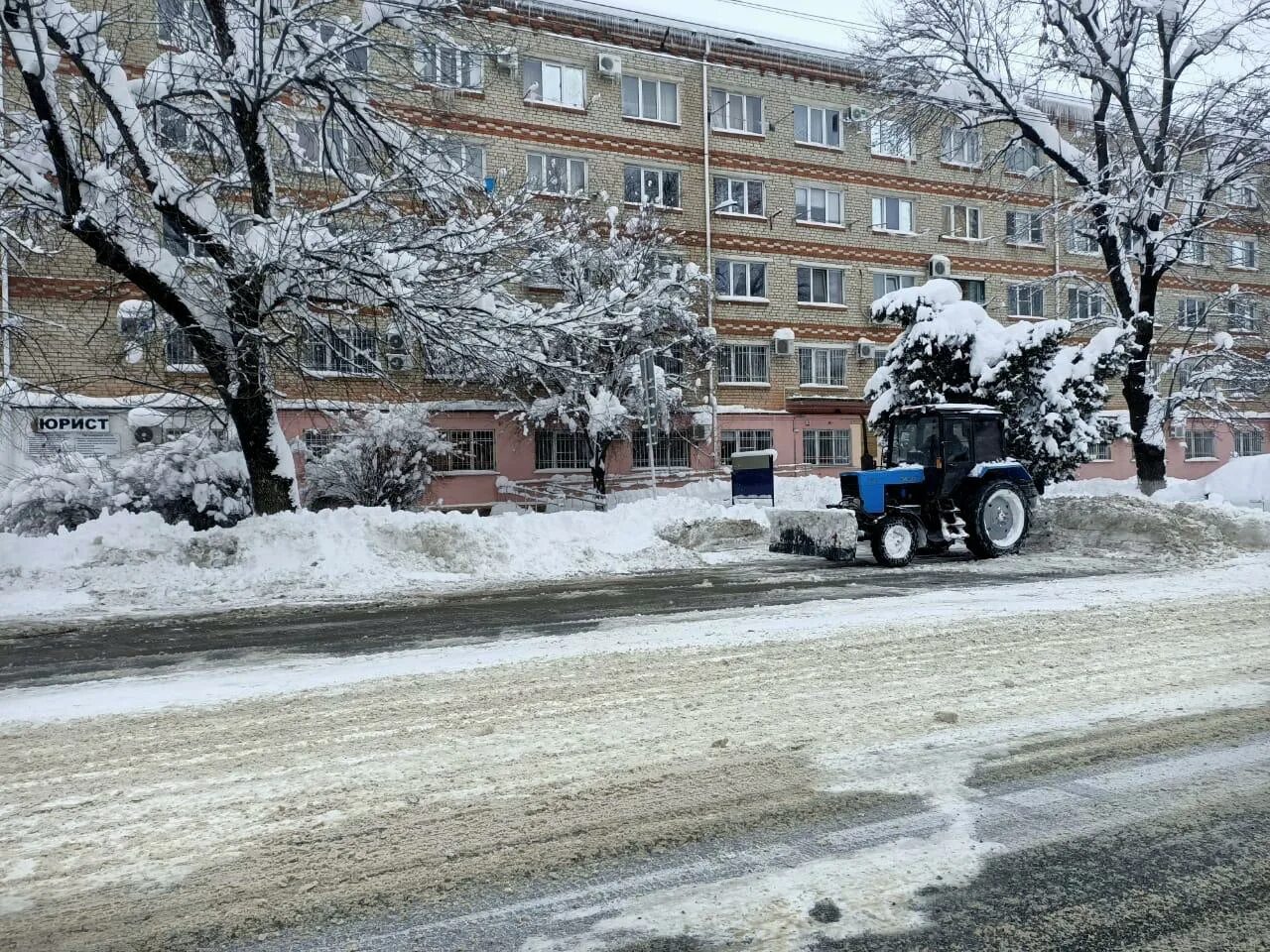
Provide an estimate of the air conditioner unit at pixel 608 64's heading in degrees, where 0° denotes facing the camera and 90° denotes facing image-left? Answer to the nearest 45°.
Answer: approximately 0°

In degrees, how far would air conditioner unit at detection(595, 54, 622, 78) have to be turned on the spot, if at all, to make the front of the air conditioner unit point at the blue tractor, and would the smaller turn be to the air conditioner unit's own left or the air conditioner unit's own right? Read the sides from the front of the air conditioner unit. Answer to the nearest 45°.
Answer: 0° — it already faces it
